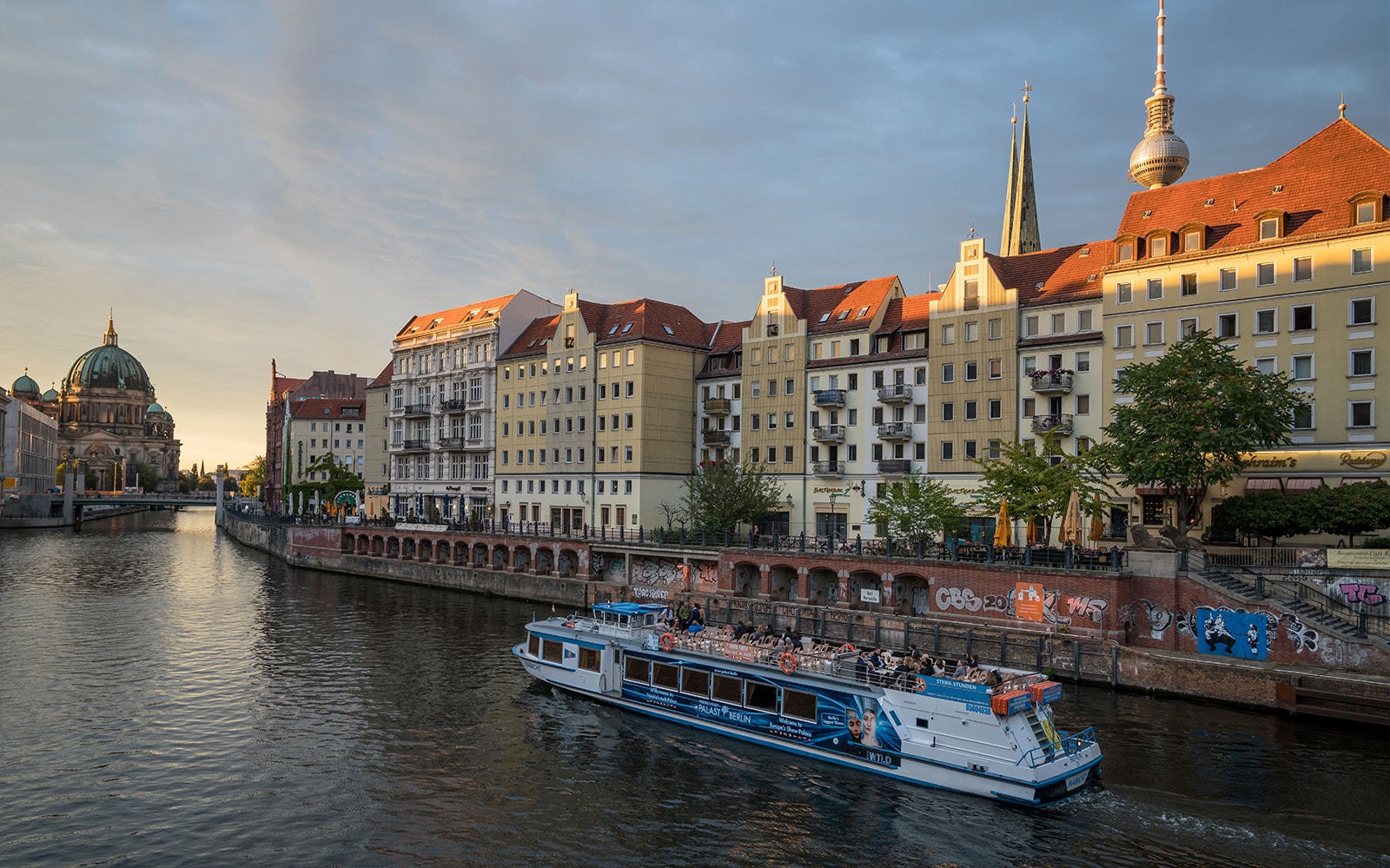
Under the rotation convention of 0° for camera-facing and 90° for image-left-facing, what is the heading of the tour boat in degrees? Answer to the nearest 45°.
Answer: approximately 135°

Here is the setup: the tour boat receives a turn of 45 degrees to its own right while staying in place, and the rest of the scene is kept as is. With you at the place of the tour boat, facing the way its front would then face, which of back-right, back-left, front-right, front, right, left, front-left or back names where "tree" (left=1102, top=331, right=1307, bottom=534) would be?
front-right
